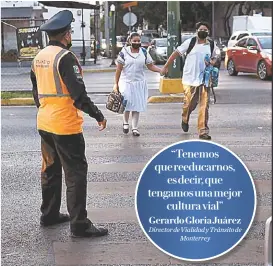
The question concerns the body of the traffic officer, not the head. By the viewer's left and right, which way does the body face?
facing away from the viewer and to the right of the viewer

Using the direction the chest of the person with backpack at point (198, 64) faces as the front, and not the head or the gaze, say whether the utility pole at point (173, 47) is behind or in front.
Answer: behind

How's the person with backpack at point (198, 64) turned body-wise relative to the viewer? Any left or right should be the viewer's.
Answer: facing the viewer

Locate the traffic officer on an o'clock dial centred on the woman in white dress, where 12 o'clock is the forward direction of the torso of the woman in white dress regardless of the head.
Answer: The traffic officer is roughly at 12 o'clock from the woman in white dress.

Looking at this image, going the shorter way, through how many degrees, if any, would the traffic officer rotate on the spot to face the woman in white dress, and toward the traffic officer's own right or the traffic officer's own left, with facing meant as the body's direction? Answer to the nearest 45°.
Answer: approximately 45° to the traffic officer's own left

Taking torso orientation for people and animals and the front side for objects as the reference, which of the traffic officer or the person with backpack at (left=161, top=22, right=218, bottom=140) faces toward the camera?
the person with backpack

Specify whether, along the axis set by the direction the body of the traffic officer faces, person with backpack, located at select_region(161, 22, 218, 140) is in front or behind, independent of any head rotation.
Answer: in front

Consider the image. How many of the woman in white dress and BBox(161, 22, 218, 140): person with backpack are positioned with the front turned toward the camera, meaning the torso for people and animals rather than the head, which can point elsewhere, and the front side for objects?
2

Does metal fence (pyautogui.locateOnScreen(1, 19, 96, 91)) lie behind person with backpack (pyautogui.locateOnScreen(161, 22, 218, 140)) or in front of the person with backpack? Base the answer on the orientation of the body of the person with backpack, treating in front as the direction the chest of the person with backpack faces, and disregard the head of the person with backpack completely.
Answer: behind

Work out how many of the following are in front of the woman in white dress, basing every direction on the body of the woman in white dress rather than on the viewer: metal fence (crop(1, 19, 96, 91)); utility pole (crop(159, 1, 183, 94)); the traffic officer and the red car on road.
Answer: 1

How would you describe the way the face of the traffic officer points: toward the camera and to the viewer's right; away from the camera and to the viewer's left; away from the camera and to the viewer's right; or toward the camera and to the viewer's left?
away from the camera and to the viewer's right
